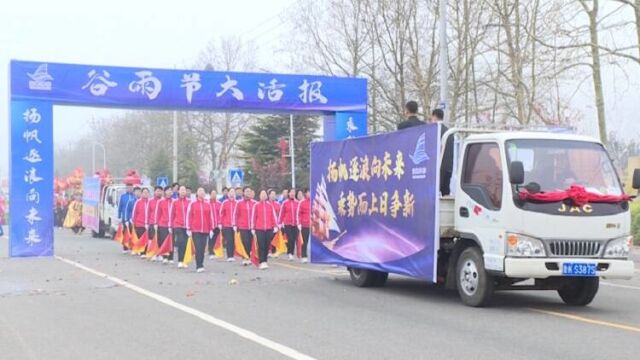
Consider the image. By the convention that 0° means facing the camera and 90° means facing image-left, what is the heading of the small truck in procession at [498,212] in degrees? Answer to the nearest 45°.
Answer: approximately 315°

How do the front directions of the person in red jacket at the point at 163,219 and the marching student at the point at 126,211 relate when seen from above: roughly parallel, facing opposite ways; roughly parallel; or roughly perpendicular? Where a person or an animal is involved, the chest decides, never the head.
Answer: roughly parallel

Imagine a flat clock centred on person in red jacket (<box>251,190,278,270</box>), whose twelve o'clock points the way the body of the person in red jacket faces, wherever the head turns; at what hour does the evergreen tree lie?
The evergreen tree is roughly at 6 o'clock from the person in red jacket.

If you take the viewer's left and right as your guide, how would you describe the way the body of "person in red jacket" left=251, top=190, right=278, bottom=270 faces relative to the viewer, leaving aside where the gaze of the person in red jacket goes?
facing the viewer

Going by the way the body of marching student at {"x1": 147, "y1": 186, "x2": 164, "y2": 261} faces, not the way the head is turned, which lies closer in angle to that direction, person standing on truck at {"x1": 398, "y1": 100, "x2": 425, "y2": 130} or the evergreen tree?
the person standing on truck

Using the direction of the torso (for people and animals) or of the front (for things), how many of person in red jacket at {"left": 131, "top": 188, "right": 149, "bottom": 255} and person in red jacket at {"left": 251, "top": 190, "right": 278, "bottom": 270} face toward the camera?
2

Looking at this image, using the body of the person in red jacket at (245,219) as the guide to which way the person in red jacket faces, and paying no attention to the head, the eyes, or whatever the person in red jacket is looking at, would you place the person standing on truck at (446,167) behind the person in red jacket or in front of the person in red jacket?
in front

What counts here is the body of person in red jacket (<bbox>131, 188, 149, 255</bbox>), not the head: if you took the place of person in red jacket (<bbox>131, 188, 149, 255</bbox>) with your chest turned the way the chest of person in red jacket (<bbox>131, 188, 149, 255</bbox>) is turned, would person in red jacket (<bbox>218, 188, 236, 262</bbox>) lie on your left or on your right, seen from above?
on your left

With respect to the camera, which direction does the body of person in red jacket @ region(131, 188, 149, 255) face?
toward the camera

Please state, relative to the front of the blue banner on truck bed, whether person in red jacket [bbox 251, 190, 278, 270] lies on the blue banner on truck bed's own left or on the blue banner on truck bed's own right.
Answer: on the blue banner on truck bed's own right

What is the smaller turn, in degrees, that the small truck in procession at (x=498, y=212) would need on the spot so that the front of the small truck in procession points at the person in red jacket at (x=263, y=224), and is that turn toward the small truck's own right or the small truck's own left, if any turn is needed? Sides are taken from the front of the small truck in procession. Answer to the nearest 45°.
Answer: approximately 180°

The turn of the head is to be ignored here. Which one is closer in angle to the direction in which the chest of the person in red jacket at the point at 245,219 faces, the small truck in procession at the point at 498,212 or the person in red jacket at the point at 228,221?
the small truck in procession

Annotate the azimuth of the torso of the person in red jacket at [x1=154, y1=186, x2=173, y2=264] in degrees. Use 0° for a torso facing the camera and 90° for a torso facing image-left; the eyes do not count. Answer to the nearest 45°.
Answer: approximately 315°

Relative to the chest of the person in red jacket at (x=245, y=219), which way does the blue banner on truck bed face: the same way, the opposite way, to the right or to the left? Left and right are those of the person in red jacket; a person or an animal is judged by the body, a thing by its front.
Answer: to the right
